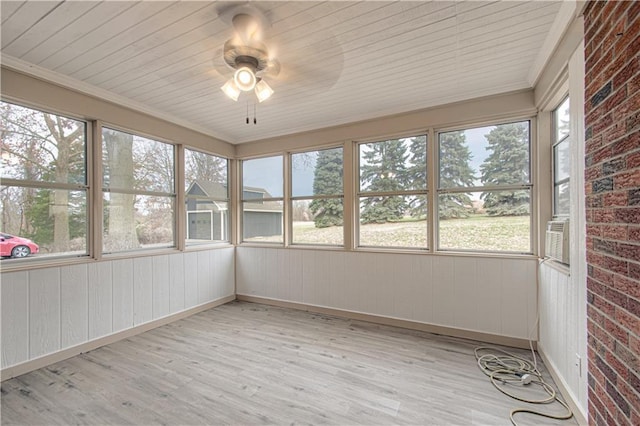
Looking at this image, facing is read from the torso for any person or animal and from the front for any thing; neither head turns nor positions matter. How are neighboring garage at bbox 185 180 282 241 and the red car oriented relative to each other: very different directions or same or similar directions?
very different directions

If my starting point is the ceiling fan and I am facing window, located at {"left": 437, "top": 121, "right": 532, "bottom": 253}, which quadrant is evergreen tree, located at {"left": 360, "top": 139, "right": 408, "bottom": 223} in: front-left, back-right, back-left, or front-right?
front-left

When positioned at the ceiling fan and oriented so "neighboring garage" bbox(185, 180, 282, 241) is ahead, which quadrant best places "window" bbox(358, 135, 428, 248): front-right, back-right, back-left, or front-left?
front-right

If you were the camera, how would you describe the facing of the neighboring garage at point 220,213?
facing the viewer and to the left of the viewer

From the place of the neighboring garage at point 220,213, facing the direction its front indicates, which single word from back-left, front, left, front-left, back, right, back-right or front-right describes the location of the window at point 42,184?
front

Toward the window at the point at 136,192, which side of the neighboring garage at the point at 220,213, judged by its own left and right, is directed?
front

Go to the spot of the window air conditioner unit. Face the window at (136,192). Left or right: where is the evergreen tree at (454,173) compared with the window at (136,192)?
right

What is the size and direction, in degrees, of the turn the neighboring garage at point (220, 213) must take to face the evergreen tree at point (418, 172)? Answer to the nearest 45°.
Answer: approximately 90° to its left
